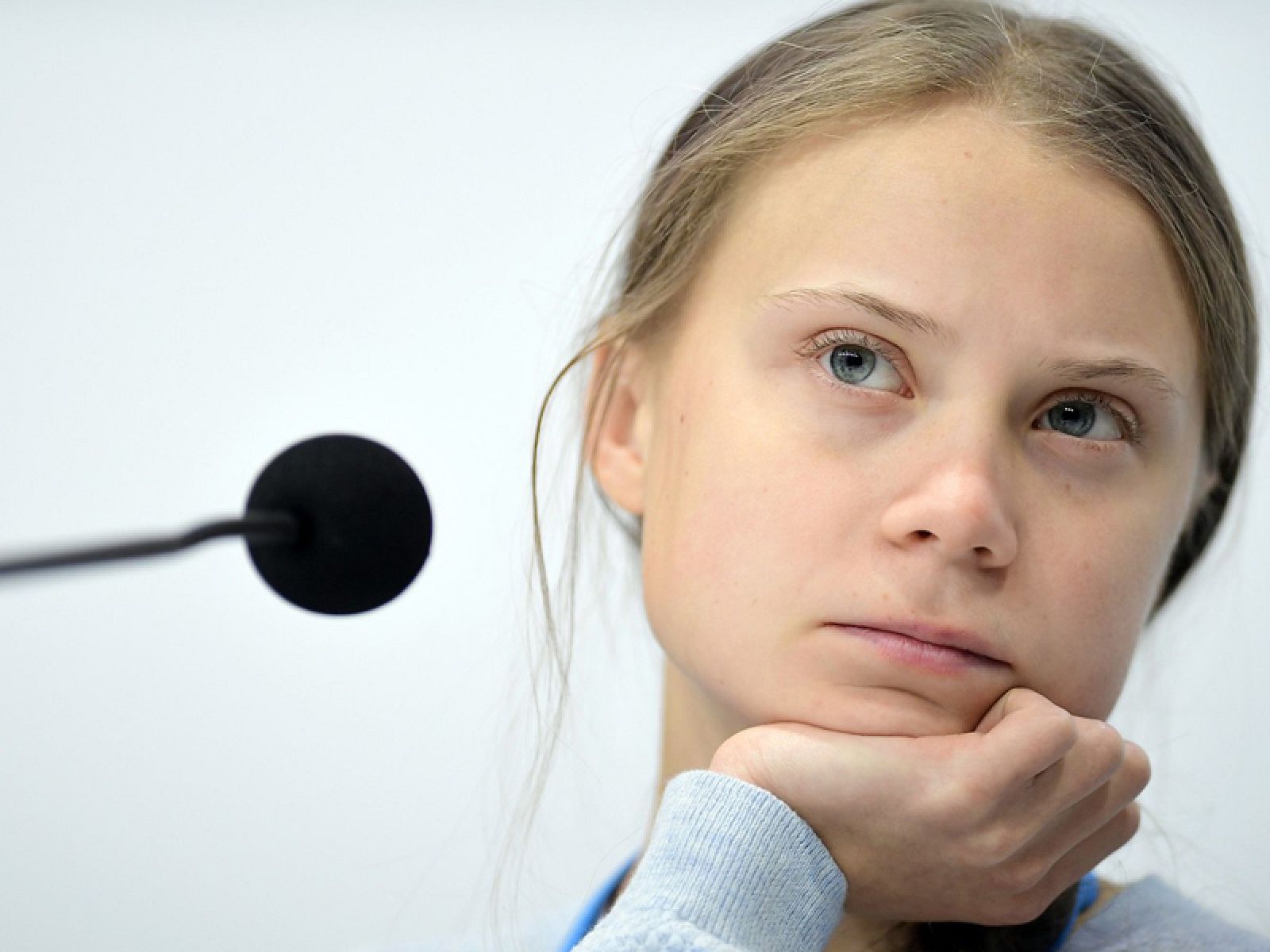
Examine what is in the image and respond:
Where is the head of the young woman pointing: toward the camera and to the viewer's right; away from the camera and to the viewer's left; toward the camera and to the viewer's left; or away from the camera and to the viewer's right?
toward the camera and to the viewer's right

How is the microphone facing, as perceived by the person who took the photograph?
facing away from the viewer and to the right of the viewer
